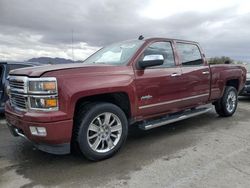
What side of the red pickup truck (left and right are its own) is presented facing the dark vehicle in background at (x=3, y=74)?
right

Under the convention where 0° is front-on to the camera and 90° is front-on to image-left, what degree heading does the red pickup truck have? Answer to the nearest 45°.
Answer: approximately 45°
